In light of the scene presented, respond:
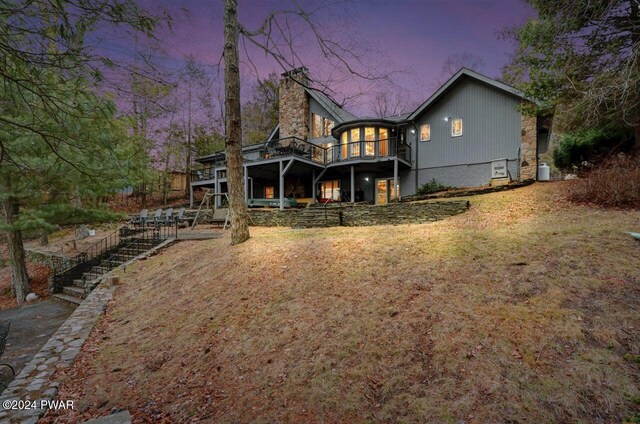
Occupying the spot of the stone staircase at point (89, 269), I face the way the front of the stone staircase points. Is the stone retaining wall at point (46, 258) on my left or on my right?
on my right

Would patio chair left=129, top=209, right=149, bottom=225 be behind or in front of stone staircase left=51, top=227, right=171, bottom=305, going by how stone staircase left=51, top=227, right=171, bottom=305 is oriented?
behind

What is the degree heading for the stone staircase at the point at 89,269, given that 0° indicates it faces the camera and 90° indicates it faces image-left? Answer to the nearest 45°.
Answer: approximately 45°

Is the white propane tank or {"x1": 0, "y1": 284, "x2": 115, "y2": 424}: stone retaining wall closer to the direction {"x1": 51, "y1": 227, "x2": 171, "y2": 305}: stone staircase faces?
the stone retaining wall

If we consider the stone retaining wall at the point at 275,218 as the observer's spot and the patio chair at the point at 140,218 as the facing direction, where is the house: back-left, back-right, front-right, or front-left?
back-right

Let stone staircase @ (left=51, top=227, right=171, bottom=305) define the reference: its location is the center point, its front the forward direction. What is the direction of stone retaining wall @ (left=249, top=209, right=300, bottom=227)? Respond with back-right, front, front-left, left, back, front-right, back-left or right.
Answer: back-left

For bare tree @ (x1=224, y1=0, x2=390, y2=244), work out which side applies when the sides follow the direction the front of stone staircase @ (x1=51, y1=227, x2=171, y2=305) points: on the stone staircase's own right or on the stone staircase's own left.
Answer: on the stone staircase's own left
